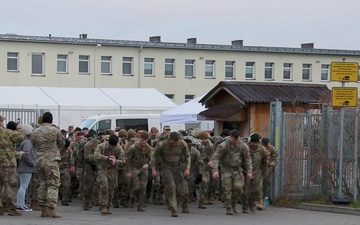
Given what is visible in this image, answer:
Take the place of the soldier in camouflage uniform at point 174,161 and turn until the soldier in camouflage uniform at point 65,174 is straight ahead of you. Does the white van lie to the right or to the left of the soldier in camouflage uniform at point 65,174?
right

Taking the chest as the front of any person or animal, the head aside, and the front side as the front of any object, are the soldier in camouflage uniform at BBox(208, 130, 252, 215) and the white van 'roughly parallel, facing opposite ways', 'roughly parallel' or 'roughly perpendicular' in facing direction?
roughly perpendicular

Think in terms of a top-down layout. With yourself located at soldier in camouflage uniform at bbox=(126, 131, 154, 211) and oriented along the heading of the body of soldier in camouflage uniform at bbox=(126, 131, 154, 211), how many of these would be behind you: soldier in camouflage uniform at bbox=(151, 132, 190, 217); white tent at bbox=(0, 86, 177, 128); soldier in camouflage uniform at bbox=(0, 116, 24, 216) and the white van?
2

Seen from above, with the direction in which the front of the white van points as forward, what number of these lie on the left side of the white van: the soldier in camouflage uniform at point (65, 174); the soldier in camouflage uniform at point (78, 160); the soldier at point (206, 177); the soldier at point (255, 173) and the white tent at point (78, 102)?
4

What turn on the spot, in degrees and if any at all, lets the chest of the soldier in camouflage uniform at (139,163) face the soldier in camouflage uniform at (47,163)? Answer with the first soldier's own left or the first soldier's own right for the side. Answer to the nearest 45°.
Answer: approximately 45° to the first soldier's own right

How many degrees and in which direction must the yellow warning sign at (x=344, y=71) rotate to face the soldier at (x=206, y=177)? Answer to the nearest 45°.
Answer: approximately 90° to its right

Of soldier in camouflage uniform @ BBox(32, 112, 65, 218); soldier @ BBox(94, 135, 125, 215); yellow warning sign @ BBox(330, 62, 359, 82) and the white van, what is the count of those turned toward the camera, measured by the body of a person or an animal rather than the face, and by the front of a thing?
2

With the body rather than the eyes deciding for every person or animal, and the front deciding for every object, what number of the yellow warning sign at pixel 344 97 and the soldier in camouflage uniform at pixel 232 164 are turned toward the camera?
2

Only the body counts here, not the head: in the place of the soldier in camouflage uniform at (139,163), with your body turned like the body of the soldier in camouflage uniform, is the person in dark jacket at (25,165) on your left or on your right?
on your right

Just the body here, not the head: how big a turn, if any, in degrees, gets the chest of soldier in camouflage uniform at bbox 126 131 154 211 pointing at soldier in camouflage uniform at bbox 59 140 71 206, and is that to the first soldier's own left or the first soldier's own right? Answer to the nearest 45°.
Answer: approximately 135° to the first soldier's own right

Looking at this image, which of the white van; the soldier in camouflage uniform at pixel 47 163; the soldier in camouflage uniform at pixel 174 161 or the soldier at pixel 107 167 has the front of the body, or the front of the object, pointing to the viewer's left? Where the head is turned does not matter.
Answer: the white van
